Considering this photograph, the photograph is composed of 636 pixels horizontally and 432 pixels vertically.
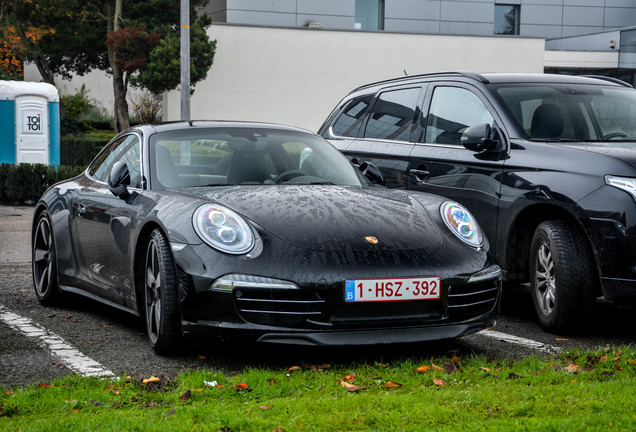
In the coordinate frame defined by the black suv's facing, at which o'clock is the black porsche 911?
The black porsche 911 is roughly at 3 o'clock from the black suv.

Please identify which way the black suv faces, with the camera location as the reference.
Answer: facing the viewer and to the right of the viewer

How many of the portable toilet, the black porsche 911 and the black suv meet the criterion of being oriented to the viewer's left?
0

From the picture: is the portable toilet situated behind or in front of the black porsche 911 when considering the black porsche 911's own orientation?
behind

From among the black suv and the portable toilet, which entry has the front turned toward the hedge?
the portable toilet

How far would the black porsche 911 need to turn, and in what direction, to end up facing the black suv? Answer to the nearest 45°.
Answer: approximately 90° to its left

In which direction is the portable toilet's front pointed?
toward the camera

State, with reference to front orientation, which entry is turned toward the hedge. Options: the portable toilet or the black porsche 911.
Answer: the portable toilet

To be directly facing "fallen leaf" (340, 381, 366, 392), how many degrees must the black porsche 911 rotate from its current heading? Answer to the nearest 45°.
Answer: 0° — it already faces it

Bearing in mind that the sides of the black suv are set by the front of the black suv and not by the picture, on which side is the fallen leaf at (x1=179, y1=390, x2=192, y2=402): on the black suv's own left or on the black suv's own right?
on the black suv's own right

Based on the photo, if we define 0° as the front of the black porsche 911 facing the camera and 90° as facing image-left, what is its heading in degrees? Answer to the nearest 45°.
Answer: approximately 315°

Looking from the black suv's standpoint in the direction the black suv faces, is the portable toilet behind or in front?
behind

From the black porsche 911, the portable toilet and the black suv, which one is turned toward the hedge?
the portable toilet

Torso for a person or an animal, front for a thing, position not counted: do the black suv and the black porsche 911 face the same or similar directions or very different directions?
same or similar directions

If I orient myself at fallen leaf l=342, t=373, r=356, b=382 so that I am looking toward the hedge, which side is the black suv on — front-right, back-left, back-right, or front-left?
front-right
